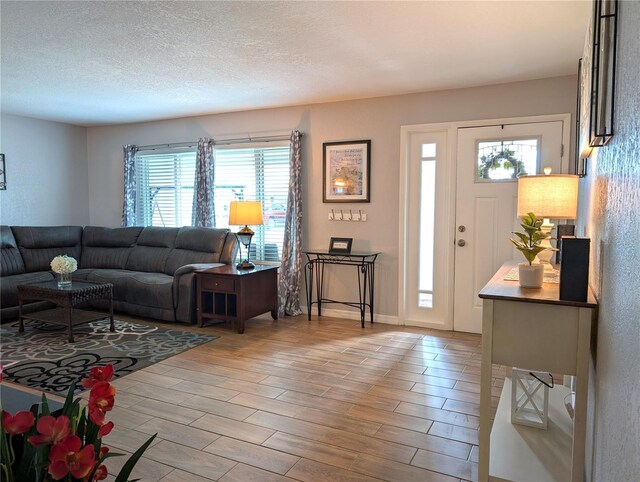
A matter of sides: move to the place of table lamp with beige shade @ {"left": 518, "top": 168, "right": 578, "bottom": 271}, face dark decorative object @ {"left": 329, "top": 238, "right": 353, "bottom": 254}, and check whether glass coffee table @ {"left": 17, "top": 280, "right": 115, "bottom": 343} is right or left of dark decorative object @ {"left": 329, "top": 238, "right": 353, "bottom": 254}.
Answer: left

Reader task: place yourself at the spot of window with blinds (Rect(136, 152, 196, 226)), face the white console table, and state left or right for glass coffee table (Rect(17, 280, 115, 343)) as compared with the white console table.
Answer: right

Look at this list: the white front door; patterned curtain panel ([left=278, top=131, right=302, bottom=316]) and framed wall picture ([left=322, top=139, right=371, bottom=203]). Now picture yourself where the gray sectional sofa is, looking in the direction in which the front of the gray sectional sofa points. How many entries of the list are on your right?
0

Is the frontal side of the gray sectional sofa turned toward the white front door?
no

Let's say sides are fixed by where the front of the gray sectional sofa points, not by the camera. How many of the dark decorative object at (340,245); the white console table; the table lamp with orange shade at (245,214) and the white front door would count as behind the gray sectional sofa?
0

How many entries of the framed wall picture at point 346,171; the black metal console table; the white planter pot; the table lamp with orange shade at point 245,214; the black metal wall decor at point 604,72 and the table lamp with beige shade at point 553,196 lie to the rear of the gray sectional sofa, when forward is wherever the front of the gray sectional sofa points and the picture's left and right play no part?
0

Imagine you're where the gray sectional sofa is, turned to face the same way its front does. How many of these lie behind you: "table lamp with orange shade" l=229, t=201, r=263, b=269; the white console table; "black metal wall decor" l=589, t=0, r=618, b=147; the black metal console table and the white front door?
0

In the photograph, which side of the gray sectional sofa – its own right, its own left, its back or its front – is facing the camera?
front

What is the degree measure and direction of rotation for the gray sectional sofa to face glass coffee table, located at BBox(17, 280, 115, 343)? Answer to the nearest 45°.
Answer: approximately 45° to its right

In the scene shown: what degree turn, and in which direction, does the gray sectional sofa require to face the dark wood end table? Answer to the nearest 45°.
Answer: approximately 45° to its left

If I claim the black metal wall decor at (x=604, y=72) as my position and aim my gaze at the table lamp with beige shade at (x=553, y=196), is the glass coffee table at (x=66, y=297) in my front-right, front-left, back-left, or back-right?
front-left

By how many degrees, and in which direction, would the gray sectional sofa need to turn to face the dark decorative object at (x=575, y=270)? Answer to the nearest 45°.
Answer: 0° — it already faces it

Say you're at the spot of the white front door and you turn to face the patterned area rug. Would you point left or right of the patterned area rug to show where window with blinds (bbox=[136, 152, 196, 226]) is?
right
